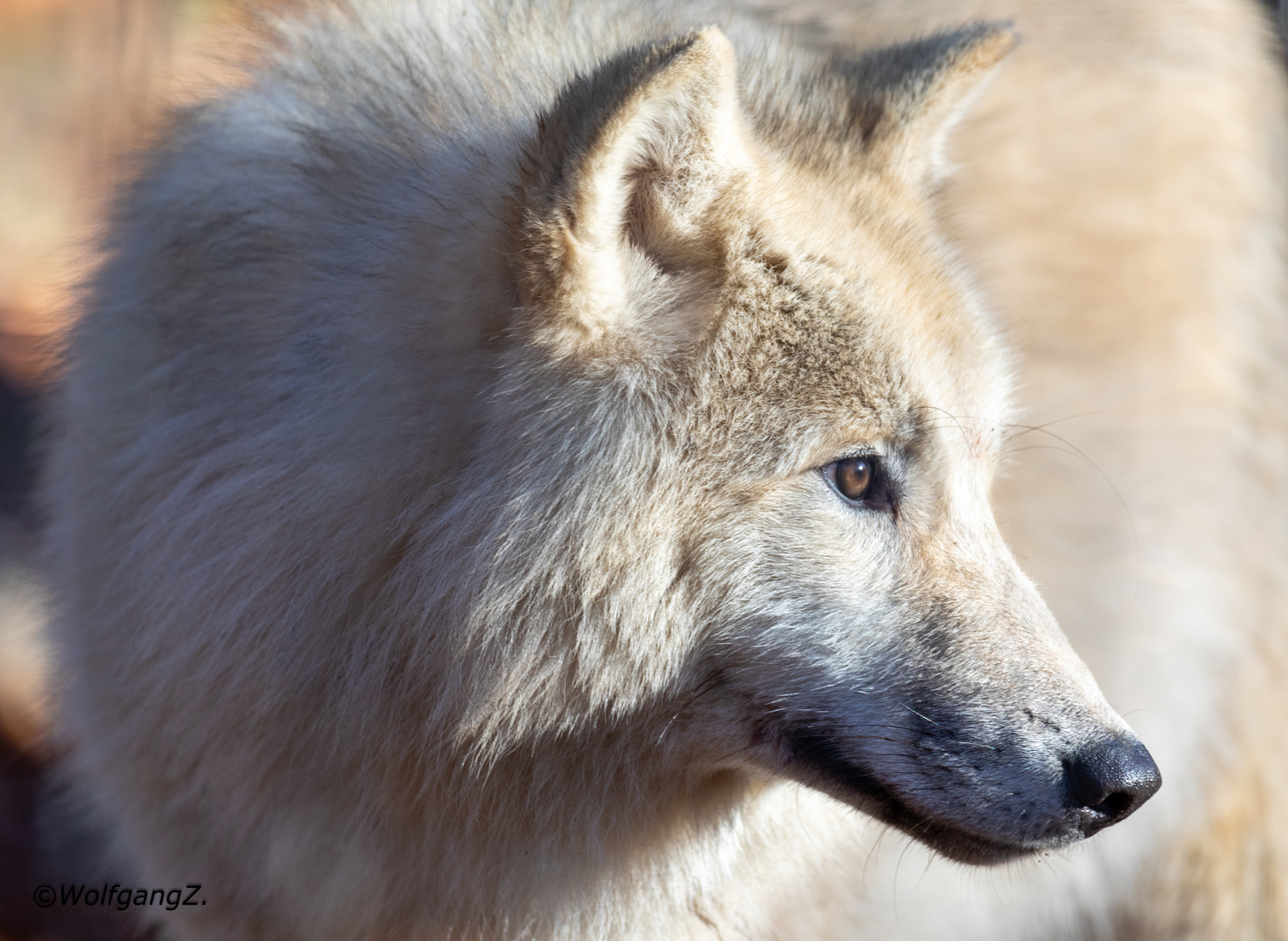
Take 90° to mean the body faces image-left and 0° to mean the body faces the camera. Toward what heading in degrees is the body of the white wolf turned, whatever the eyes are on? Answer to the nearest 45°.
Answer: approximately 270°
